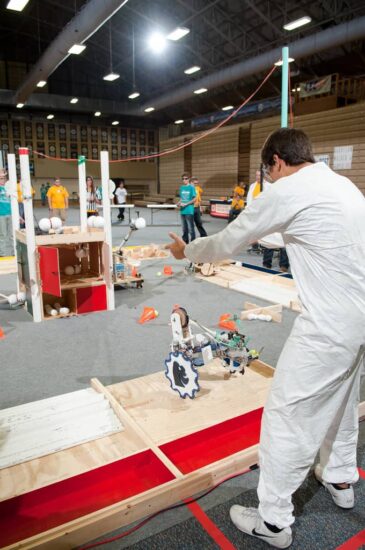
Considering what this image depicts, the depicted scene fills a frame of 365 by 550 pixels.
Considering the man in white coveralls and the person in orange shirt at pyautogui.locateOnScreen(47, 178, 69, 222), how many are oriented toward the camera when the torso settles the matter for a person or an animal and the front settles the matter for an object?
1

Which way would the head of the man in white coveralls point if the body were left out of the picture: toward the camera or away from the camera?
away from the camera

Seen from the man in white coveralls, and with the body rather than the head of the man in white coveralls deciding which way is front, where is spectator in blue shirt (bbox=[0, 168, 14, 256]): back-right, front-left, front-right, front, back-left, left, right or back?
front

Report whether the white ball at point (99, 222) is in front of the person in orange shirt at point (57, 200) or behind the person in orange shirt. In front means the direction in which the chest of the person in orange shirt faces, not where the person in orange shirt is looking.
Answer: in front

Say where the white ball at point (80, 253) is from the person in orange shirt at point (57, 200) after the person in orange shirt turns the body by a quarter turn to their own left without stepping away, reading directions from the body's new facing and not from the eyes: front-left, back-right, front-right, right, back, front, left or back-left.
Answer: right

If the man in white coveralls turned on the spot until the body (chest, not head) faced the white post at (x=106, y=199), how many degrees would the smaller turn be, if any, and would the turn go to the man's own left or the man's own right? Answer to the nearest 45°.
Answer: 0° — they already face it

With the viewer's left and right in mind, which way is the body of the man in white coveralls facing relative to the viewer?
facing away from the viewer and to the left of the viewer

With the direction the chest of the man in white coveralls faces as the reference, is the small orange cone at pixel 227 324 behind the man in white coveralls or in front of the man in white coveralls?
in front

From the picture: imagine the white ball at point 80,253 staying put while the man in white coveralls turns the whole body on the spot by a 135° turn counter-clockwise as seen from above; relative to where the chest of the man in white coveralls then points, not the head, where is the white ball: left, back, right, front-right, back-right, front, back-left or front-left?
back-right

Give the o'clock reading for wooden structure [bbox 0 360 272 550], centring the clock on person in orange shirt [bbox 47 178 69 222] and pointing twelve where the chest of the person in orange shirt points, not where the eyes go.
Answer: The wooden structure is roughly at 12 o'clock from the person in orange shirt.

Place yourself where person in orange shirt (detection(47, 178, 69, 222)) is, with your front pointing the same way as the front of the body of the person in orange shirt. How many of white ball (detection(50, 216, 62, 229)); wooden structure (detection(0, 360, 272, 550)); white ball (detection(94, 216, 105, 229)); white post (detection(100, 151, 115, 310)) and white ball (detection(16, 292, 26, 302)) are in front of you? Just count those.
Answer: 5

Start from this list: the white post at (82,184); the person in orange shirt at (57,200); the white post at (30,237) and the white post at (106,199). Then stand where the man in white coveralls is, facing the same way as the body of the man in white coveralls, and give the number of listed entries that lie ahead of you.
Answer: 4

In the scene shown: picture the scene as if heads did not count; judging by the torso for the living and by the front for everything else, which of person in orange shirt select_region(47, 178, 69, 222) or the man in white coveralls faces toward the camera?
the person in orange shirt

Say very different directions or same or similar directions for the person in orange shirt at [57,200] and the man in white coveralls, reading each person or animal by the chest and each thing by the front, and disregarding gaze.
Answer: very different directions

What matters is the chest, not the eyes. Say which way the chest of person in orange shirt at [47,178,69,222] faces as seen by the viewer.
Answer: toward the camera
